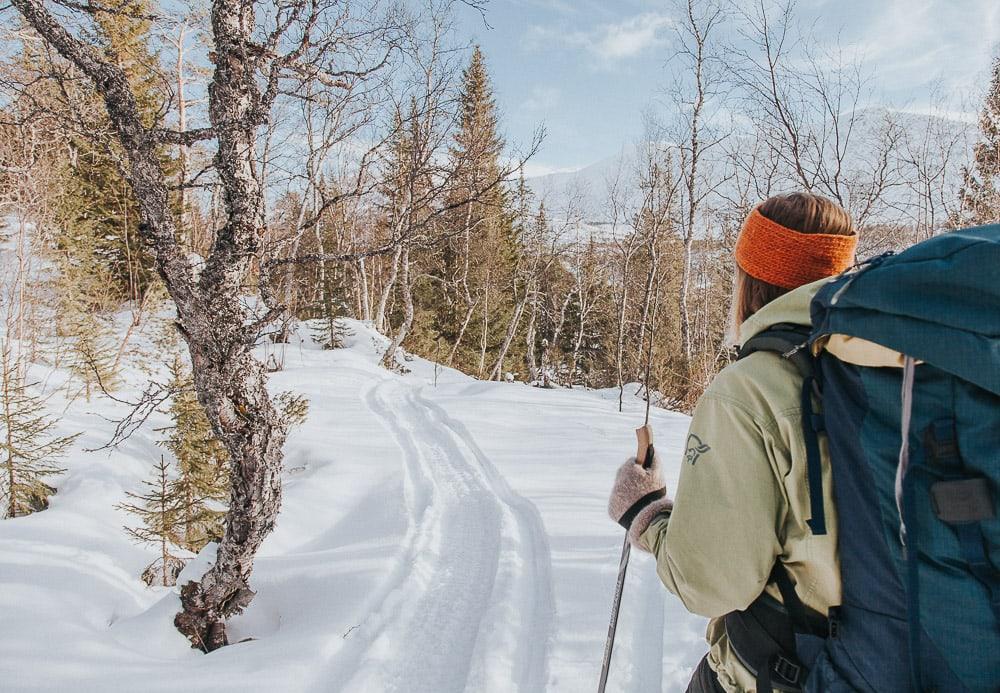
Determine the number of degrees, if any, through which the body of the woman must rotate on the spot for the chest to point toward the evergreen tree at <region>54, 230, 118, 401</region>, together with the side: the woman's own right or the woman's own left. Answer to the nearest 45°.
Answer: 0° — they already face it

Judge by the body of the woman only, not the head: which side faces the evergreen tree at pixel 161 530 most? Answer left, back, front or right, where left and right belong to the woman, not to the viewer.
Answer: front

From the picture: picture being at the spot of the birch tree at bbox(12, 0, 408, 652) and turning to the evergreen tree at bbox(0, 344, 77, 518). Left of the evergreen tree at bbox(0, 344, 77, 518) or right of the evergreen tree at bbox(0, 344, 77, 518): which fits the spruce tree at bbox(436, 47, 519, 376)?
right

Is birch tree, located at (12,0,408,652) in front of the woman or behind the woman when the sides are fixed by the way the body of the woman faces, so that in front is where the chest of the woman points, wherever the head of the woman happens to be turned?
in front

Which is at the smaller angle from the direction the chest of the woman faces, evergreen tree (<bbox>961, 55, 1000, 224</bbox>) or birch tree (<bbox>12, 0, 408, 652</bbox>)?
the birch tree

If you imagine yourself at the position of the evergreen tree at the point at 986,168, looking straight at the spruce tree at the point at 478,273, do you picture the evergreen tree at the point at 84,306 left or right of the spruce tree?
left

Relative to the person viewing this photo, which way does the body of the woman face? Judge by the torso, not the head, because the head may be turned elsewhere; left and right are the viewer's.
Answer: facing away from the viewer and to the left of the viewer

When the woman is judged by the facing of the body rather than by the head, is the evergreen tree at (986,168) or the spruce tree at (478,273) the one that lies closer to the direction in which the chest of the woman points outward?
the spruce tree

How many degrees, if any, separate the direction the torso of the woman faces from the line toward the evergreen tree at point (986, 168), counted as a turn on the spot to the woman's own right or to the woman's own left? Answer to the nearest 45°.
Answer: approximately 45° to the woman's own right

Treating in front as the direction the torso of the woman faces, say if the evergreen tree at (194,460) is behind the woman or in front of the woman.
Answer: in front
